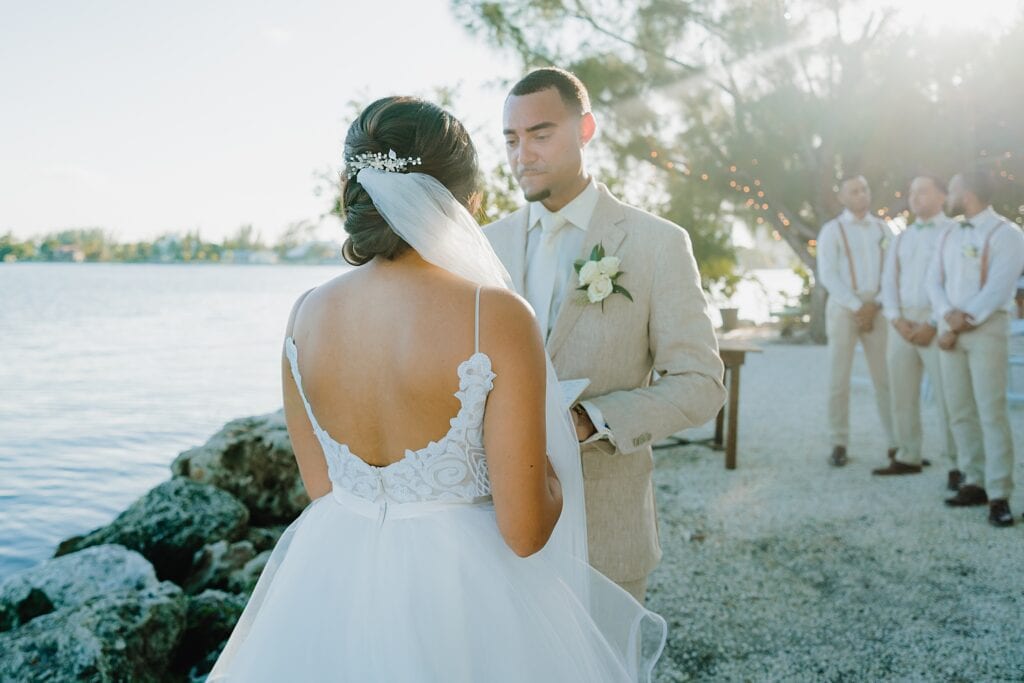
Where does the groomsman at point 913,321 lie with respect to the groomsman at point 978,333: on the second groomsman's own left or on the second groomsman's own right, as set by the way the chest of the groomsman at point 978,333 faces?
on the second groomsman's own right

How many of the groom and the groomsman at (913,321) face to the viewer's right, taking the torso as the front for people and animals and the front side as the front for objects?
0

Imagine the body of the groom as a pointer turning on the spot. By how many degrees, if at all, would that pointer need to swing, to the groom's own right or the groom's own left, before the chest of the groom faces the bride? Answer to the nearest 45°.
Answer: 0° — they already face them

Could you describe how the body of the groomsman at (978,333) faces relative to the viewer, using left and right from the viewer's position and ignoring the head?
facing the viewer and to the left of the viewer

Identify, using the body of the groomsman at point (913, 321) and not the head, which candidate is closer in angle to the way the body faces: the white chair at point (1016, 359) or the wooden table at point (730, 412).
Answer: the wooden table

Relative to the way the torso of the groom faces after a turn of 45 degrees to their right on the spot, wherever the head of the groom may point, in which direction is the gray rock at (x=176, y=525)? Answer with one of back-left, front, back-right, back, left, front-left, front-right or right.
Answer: front-right

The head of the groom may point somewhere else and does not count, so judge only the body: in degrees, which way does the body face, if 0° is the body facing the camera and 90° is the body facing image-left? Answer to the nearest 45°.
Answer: approximately 45°

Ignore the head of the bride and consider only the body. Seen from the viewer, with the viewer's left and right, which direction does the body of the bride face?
facing away from the viewer and to the right of the viewer

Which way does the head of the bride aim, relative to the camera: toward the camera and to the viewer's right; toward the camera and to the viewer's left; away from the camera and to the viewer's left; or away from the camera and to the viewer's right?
away from the camera and to the viewer's right

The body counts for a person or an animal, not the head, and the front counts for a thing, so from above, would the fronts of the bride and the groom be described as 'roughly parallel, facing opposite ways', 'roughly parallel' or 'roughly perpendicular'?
roughly parallel, facing opposite ways

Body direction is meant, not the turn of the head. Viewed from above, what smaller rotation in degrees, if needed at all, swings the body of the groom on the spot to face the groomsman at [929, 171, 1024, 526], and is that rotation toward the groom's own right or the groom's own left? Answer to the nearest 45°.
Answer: approximately 180°

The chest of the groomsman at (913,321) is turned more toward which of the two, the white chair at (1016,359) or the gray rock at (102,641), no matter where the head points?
the gray rock

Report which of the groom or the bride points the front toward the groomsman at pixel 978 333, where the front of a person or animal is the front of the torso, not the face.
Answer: the bride

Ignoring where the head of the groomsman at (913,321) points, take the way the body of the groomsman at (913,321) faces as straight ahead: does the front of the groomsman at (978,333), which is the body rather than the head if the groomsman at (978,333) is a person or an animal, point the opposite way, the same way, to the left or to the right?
the same way
